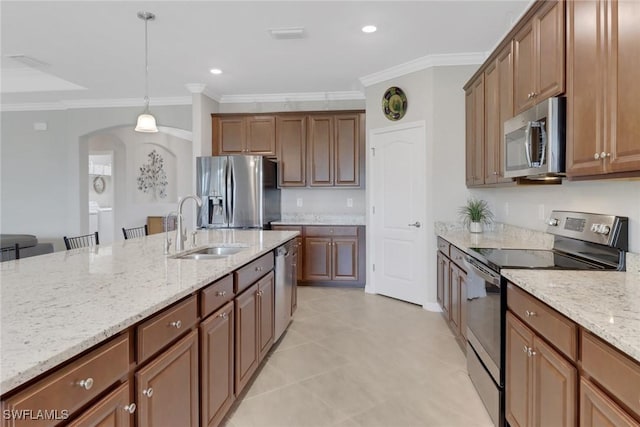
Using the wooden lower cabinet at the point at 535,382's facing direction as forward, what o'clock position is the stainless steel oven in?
The stainless steel oven is roughly at 4 o'clock from the wooden lower cabinet.

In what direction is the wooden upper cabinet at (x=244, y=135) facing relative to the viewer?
toward the camera

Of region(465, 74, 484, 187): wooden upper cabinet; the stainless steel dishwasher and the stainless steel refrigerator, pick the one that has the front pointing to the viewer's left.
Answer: the wooden upper cabinet

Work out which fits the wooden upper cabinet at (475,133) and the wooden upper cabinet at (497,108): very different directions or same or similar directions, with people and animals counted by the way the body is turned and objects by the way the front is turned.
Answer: same or similar directions

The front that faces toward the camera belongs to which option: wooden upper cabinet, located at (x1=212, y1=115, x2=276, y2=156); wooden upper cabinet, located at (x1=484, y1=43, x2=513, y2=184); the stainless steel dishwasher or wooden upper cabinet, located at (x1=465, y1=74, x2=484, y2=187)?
wooden upper cabinet, located at (x1=212, y1=115, x2=276, y2=156)

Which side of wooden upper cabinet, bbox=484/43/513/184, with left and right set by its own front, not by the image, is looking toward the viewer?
left

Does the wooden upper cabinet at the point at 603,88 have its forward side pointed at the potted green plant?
no

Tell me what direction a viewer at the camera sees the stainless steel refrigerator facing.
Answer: facing the viewer

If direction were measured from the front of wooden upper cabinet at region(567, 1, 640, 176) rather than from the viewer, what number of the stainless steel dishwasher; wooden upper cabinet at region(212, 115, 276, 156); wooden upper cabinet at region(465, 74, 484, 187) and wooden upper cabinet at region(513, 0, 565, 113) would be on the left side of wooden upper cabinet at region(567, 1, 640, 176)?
0

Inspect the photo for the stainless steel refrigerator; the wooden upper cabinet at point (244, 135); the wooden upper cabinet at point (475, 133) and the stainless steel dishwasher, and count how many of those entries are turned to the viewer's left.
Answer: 1

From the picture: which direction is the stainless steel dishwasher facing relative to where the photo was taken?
to the viewer's right

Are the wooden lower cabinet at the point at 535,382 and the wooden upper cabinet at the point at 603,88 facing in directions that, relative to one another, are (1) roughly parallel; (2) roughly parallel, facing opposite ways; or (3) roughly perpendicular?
roughly parallel

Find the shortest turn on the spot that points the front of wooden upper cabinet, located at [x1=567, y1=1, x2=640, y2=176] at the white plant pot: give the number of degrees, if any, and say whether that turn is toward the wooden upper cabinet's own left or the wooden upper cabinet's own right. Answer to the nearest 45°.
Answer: approximately 90° to the wooden upper cabinet's own right

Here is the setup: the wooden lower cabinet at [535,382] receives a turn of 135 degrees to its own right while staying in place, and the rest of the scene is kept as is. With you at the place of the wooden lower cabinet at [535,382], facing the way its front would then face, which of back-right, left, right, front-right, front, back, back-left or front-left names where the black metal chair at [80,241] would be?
left

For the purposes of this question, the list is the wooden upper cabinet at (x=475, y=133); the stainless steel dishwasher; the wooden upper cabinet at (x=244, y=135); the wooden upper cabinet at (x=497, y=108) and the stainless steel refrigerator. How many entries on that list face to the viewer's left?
2

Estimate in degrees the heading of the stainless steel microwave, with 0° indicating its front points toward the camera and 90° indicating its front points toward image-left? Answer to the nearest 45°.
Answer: approximately 45°

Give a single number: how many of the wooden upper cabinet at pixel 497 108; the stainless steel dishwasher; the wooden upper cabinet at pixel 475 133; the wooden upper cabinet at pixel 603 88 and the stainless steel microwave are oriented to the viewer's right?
1

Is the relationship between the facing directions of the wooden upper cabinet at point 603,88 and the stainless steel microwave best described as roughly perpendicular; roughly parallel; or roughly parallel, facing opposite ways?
roughly parallel

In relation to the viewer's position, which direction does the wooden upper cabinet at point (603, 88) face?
facing the viewer and to the left of the viewer

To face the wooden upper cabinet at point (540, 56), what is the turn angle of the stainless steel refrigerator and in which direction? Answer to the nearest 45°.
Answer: approximately 45° to its left
